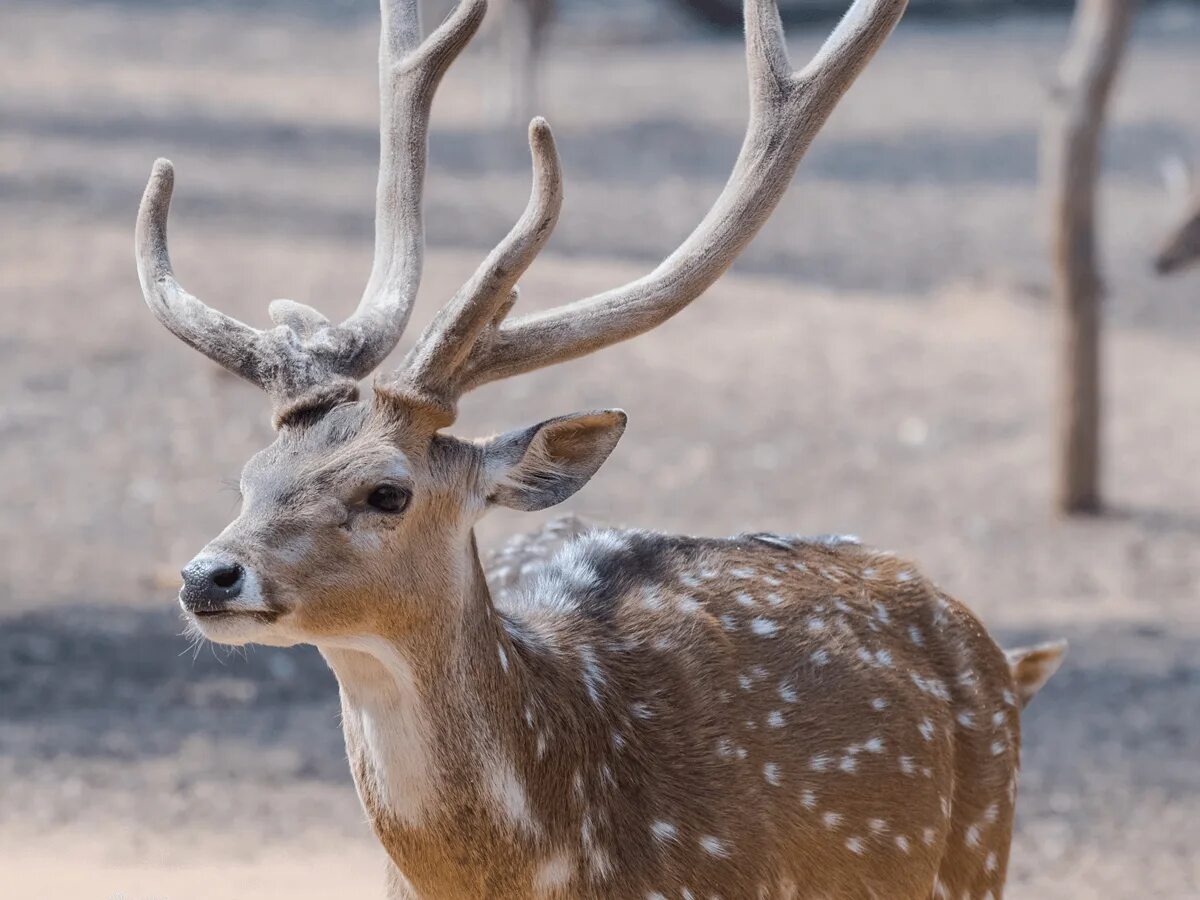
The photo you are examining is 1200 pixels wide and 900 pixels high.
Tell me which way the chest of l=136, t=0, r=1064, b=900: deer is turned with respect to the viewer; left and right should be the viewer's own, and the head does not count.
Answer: facing the viewer and to the left of the viewer
